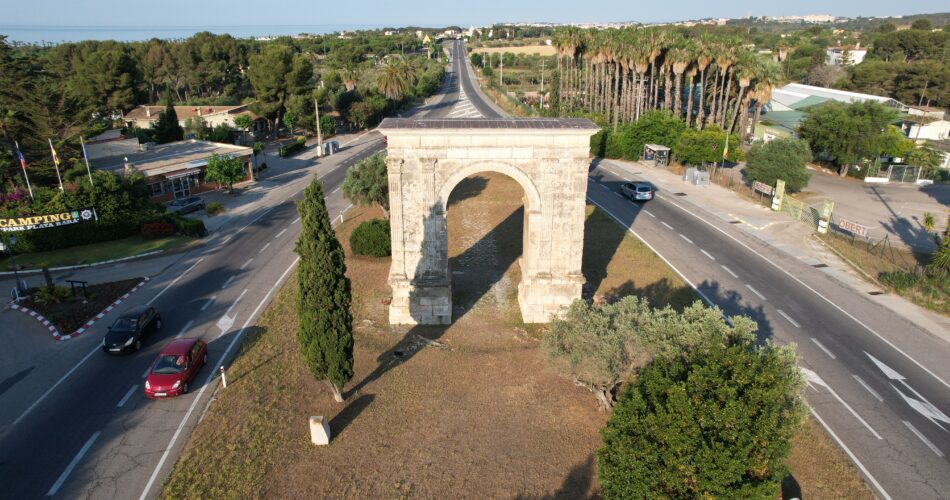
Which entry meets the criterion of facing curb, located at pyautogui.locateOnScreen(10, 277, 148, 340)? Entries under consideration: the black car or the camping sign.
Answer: the camping sign

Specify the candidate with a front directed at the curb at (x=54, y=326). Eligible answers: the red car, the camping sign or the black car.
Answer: the camping sign

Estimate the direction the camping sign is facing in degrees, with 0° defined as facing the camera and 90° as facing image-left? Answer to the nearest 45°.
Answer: approximately 0°

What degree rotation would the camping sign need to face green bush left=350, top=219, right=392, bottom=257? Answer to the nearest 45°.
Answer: approximately 45° to its left

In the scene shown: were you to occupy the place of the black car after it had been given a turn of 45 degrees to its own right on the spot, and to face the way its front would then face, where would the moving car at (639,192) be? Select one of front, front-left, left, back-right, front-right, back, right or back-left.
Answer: back

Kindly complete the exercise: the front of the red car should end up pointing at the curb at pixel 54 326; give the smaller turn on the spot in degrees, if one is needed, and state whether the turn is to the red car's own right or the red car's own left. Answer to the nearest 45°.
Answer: approximately 90° to the red car's own right

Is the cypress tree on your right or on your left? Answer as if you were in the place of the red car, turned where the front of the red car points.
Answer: on your left

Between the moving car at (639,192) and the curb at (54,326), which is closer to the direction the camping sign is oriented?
the curb

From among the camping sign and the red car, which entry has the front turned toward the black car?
the camping sign

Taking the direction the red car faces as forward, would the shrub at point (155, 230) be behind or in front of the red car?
behind

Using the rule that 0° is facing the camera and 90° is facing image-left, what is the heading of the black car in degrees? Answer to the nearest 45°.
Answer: approximately 45°

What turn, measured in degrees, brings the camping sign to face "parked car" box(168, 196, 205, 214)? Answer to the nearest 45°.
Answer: approximately 135° to its left

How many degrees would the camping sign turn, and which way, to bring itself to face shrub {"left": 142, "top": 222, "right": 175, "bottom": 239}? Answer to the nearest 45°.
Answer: approximately 90° to its left
